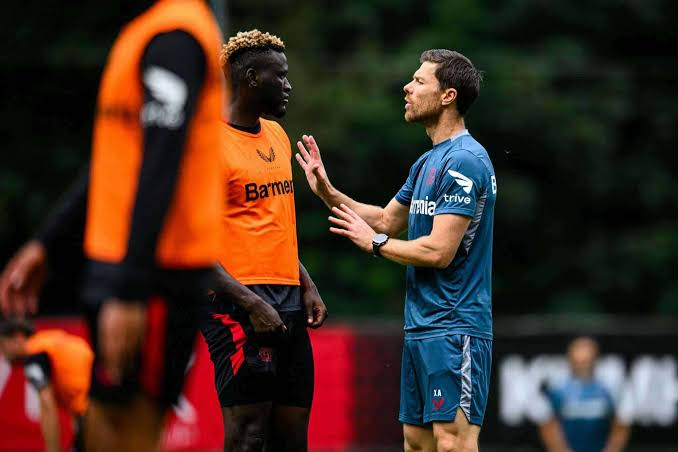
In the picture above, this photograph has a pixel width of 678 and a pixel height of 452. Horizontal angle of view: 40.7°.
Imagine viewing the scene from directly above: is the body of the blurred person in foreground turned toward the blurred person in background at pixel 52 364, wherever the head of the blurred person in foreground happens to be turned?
no

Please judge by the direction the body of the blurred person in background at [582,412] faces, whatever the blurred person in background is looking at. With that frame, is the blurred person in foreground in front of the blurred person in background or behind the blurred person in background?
in front

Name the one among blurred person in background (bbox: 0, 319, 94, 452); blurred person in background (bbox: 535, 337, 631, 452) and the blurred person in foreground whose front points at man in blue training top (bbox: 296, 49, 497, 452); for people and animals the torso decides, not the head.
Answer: blurred person in background (bbox: 535, 337, 631, 452)

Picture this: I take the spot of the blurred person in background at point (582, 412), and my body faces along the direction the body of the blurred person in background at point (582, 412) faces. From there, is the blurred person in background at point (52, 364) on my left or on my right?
on my right

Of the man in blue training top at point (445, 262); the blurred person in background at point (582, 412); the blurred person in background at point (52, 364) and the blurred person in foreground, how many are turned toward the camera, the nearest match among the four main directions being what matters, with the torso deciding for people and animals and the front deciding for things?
1

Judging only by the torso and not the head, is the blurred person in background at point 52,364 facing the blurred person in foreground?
no

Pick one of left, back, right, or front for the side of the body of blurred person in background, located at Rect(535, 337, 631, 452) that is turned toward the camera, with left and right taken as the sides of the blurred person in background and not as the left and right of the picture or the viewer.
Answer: front

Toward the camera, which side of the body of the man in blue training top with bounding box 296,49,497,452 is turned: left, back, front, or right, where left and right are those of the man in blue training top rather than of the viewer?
left

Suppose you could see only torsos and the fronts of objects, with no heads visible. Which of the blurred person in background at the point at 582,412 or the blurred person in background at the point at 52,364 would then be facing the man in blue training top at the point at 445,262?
the blurred person in background at the point at 582,412

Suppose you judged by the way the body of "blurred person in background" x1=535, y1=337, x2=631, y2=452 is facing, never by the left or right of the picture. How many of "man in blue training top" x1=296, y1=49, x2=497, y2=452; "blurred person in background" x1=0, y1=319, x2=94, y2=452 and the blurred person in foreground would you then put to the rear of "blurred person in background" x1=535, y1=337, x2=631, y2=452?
0

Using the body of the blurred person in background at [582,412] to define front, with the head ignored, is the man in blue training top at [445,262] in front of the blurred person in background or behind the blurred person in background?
in front
